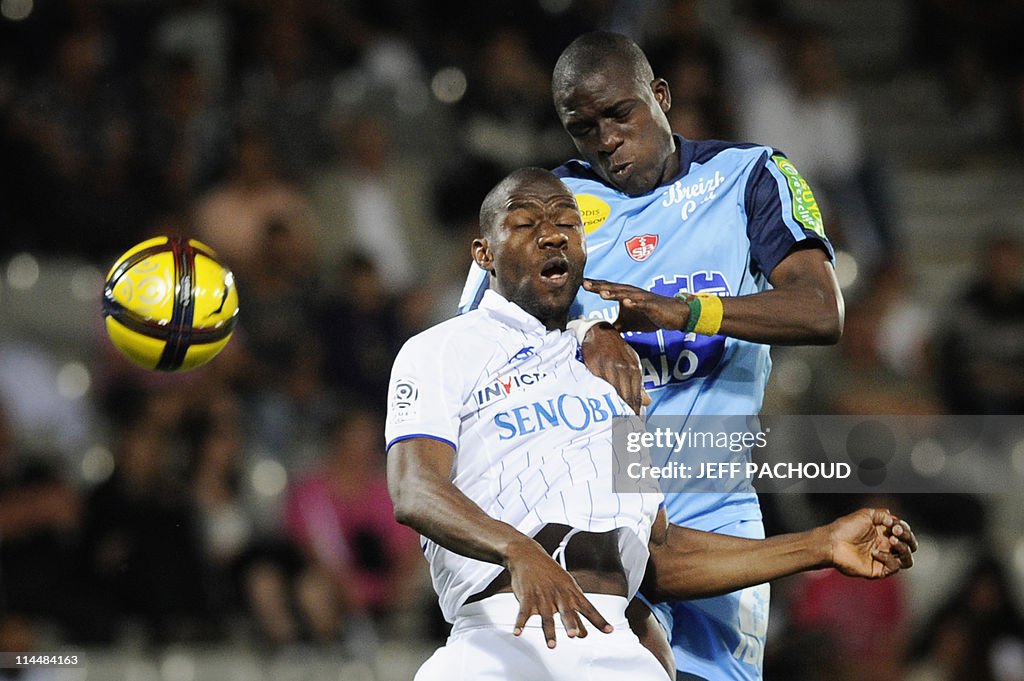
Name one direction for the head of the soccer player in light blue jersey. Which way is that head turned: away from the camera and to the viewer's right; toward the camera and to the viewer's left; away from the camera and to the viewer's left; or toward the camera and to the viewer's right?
toward the camera and to the viewer's left

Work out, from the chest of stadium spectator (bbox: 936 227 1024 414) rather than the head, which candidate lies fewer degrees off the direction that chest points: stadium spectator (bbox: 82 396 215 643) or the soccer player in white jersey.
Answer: the soccer player in white jersey

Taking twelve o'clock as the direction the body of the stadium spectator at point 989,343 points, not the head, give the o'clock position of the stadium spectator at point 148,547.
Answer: the stadium spectator at point 148,547 is roughly at 2 o'clock from the stadium spectator at point 989,343.

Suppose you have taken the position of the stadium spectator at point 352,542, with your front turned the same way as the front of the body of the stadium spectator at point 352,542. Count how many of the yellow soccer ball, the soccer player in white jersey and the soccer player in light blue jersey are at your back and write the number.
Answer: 0

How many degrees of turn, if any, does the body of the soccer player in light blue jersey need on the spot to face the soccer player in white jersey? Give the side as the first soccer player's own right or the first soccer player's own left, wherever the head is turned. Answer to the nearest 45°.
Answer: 0° — they already face them

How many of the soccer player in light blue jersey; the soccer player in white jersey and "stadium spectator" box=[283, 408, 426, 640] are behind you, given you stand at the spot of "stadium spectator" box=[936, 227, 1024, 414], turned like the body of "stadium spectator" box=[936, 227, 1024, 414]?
0

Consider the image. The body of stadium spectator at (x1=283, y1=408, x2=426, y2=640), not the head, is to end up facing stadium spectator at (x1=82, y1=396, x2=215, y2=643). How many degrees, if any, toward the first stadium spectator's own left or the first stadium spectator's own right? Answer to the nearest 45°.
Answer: approximately 90° to the first stadium spectator's own right

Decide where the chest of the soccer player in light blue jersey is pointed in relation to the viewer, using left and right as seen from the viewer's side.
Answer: facing the viewer and to the left of the viewer

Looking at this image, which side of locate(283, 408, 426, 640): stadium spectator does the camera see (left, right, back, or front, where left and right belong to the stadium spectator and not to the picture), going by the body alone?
front

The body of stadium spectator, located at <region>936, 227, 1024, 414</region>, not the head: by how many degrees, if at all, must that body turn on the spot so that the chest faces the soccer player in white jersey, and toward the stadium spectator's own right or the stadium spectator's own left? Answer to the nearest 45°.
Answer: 0° — they already face them

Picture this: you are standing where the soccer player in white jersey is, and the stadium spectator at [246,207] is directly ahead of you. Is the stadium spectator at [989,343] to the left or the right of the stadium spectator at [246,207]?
right

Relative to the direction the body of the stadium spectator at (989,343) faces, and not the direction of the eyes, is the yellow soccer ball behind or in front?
in front

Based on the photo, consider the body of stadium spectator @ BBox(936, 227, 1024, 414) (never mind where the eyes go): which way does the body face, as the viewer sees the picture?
toward the camera

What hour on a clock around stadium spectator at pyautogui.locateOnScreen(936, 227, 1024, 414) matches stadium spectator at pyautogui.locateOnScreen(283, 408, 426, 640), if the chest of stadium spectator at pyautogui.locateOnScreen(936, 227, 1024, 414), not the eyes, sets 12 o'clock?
stadium spectator at pyautogui.locateOnScreen(283, 408, 426, 640) is roughly at 2 o'clock from stadium spectator at pyautogui.locateOnScreen(936, 227, 1024, 414).

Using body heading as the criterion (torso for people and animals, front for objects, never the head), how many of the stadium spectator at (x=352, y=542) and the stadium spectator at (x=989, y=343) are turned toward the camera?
2

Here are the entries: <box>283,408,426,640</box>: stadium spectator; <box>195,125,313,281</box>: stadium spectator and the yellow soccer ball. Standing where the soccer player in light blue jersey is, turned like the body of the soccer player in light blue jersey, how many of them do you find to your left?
0
